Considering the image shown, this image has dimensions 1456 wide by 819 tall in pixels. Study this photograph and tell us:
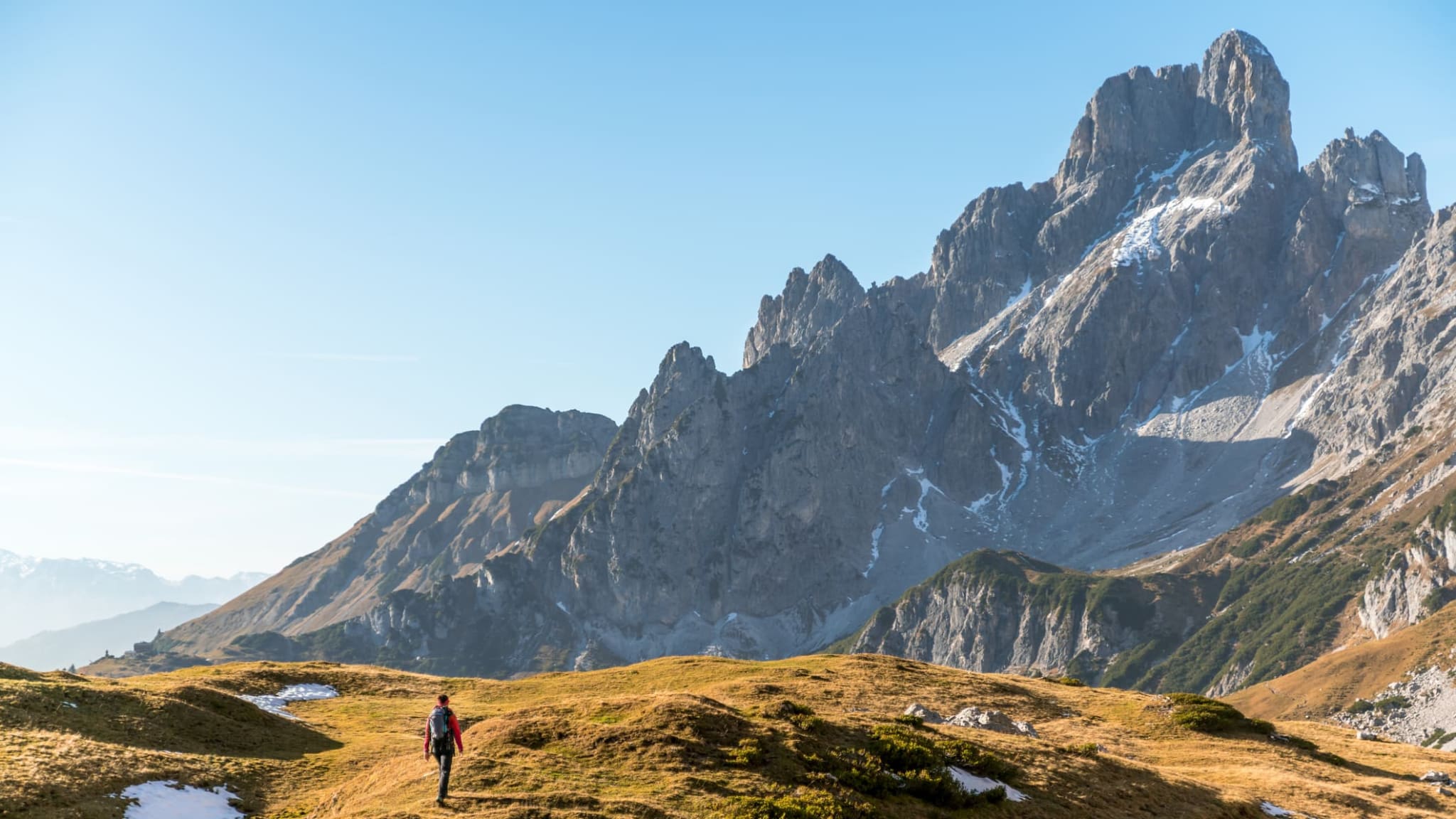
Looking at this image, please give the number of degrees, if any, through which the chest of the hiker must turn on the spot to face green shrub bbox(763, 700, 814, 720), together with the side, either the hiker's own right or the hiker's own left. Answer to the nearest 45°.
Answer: approximately 45° to the hiker's own right

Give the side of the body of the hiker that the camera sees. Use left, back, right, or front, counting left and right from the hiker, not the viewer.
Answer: back

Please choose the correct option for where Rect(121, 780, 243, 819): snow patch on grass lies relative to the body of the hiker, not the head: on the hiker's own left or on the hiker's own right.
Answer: on the hiker's own left

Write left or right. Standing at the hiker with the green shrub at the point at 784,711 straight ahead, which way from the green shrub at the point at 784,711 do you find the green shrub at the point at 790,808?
right

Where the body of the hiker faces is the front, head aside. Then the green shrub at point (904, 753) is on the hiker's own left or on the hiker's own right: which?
on the hiker's own right

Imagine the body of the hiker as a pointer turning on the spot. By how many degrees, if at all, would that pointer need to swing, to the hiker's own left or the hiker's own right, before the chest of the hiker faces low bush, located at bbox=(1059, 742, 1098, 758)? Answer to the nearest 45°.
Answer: approximately 90° to the hiker's own right

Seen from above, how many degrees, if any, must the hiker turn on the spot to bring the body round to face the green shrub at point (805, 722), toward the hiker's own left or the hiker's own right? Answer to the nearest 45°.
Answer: approximately 90° to the hiker's own right

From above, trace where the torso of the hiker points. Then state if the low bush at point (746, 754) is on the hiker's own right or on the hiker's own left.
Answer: on the hiker's own right
